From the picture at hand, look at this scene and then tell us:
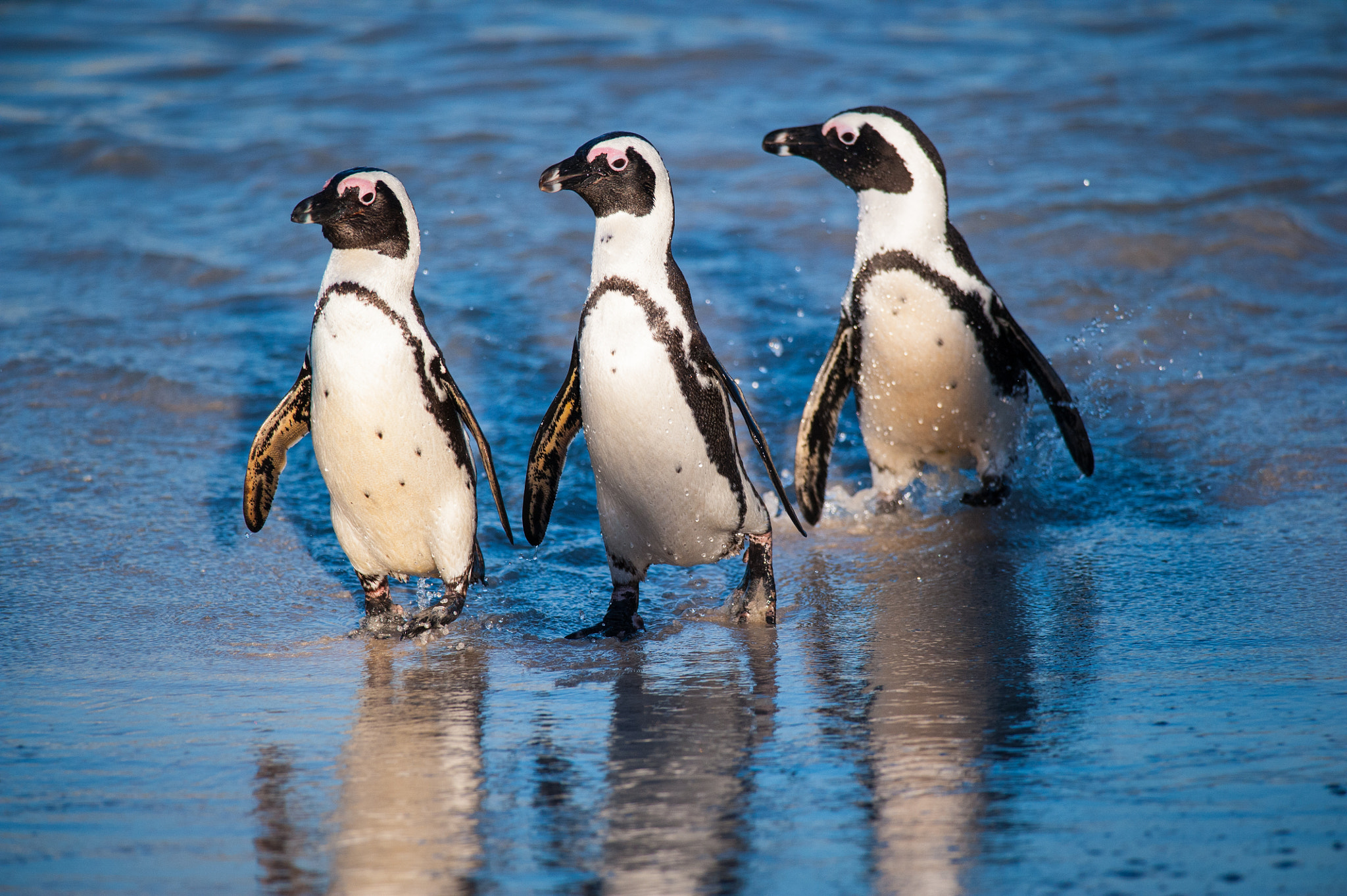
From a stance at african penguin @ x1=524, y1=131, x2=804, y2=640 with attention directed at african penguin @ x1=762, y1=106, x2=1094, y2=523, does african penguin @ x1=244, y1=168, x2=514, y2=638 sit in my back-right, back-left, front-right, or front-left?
back-left

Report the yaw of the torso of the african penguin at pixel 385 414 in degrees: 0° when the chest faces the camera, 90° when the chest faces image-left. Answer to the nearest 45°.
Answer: approximately 45°

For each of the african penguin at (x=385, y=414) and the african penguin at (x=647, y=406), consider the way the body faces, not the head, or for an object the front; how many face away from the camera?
0

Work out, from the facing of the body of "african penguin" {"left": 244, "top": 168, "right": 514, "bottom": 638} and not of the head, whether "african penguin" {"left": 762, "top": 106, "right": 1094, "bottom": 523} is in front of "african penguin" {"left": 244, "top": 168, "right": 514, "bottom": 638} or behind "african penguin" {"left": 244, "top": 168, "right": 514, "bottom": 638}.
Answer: behind

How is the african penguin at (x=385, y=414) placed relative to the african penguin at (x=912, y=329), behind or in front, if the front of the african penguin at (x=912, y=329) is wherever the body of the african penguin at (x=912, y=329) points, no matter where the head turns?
in front

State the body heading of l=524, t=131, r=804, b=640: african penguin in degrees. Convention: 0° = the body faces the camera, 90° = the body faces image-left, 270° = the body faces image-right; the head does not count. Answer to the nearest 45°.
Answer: approximately 45°
